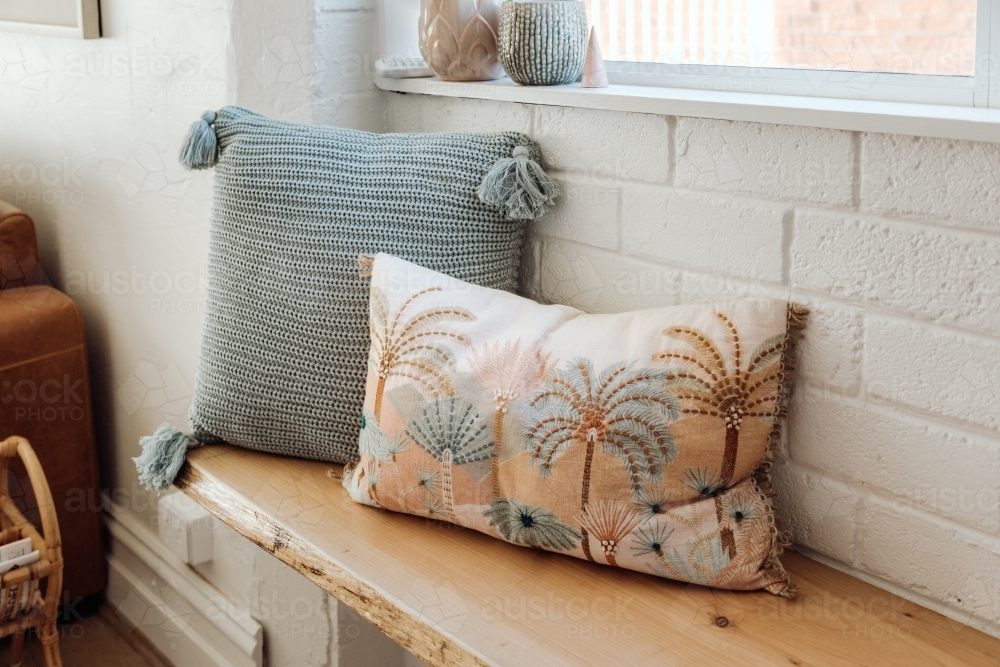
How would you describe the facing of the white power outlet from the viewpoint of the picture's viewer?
facing the viewer and to the left of the viewer

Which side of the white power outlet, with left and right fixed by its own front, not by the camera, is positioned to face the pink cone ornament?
left

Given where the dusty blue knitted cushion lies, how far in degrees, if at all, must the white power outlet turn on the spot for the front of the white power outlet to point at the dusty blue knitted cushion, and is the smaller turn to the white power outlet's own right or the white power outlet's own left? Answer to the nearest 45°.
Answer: approximately 45° to the white power outlet's own left
